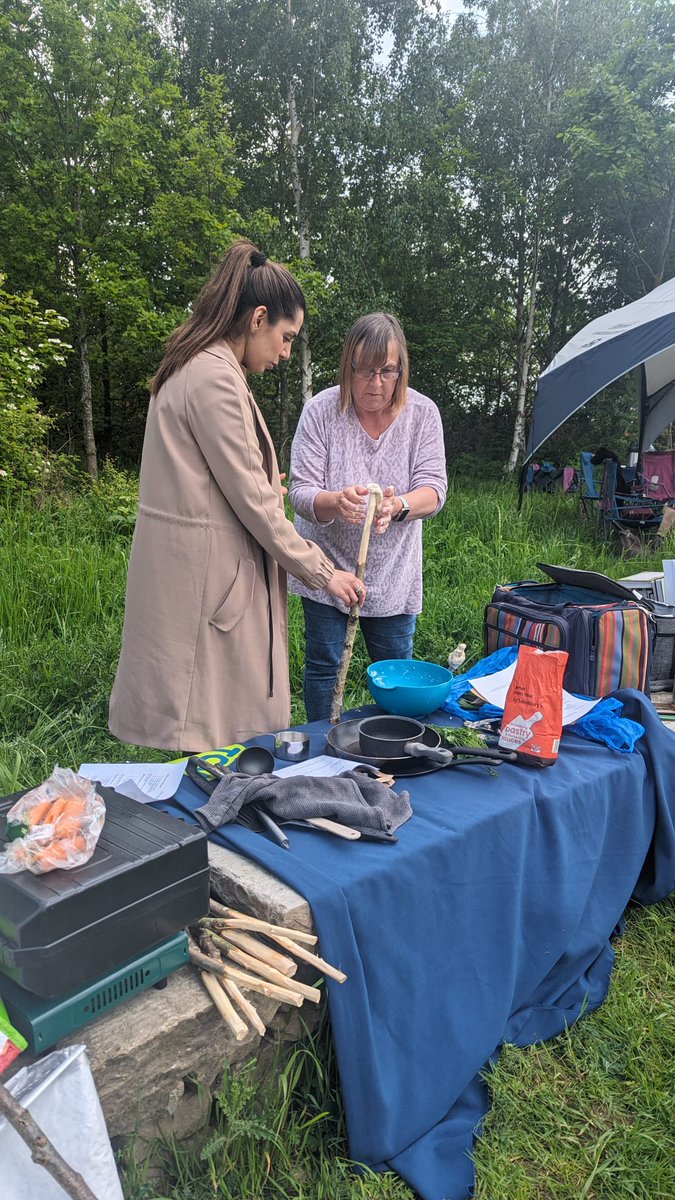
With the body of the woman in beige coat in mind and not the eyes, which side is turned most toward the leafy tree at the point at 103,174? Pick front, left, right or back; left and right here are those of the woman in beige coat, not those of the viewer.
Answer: left

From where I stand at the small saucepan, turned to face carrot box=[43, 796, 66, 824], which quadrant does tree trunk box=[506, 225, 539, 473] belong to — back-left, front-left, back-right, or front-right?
back-right

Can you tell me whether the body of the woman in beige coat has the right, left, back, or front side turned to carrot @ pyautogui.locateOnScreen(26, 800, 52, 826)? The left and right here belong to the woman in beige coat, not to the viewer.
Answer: right

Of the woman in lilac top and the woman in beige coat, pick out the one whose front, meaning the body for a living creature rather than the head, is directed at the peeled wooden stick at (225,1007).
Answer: the woman in lilac top

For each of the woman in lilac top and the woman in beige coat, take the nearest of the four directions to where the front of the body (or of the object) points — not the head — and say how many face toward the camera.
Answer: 1

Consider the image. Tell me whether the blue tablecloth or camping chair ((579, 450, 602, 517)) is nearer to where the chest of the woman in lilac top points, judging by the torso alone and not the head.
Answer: the blue tablecloth

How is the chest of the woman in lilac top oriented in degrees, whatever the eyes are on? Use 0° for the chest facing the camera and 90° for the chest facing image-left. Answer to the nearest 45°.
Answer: approximately 0°

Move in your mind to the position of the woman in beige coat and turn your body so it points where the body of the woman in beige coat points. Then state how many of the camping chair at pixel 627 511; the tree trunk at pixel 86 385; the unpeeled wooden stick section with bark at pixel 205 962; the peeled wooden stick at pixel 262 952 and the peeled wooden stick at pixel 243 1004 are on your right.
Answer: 3

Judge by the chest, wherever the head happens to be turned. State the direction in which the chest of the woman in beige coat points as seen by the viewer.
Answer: to the viewer's right

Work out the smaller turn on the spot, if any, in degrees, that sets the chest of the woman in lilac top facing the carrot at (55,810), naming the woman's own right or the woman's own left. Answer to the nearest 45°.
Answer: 0° — they already face it

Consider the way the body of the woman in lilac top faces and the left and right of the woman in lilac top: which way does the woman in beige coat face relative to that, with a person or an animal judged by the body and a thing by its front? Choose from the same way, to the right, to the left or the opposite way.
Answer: to the left

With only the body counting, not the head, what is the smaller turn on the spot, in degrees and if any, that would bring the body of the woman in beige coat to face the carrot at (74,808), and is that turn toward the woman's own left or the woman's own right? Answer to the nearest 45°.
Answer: approximately 90° to the woman's own right

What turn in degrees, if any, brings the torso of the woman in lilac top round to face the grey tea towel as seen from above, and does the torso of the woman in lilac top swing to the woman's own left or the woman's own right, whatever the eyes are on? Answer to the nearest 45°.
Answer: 0° — they already face it

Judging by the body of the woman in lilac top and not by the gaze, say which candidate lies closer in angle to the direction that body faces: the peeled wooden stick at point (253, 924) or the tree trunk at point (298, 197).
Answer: the peeled wooden stick

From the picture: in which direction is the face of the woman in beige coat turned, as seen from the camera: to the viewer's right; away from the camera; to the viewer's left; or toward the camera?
to the viewer's right

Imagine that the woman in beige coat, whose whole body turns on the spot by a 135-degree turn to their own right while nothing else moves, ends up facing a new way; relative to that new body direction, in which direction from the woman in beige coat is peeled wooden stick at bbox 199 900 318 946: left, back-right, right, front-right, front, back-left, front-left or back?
front-left
